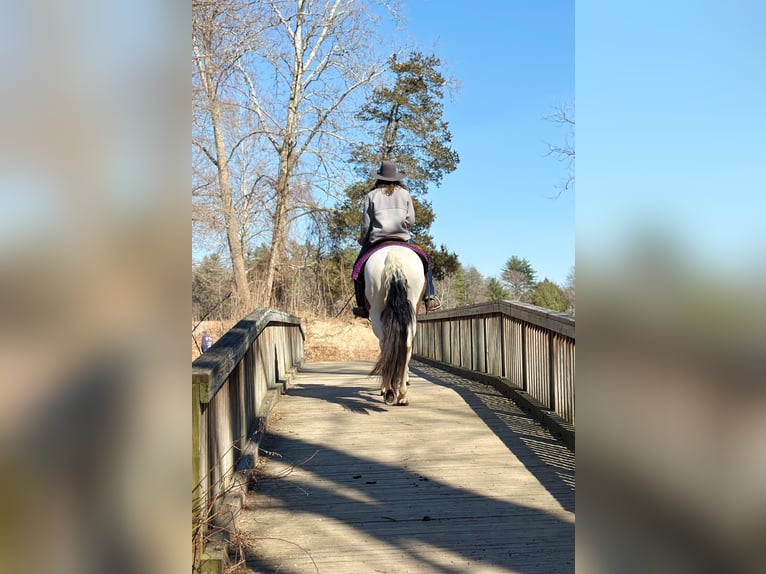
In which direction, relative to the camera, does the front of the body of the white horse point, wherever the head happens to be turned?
away from the camera

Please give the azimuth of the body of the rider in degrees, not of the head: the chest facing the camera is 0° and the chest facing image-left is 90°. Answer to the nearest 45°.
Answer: approximately 180°

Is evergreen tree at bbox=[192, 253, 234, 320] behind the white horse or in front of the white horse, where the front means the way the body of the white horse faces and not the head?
in front

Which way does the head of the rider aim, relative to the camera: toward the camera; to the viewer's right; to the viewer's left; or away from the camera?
away from the camera

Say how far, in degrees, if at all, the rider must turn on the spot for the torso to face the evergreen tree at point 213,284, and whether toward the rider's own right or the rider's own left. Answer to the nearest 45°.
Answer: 0° — they already face it
